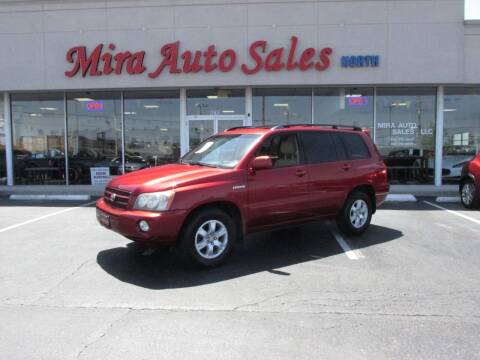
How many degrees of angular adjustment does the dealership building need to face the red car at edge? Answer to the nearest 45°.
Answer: approximately 45° to its left

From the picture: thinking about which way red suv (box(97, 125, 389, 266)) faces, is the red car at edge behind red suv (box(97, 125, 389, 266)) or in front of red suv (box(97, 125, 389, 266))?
behind

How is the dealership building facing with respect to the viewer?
toward the camera

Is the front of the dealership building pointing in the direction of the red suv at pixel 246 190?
yes

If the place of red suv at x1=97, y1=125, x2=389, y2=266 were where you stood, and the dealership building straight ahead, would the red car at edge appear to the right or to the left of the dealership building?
right

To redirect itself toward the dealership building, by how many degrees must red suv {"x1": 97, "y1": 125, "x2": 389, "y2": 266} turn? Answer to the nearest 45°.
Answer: approximately 135° to its right

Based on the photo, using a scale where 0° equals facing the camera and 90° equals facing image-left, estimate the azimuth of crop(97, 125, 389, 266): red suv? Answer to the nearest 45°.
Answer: approximately 45°

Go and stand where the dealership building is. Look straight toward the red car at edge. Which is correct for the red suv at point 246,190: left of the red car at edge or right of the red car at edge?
right
